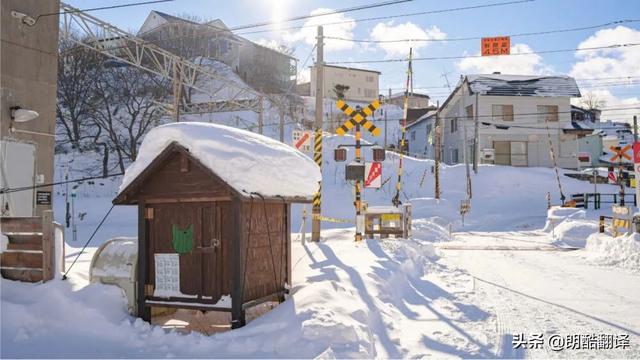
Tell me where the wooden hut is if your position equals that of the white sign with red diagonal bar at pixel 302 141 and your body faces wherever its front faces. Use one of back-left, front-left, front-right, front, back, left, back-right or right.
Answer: front

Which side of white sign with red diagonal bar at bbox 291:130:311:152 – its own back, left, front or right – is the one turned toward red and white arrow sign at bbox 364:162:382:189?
left

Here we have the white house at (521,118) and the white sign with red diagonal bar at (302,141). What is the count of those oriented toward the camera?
2

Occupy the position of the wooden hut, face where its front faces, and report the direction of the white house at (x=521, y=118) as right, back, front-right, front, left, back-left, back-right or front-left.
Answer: back

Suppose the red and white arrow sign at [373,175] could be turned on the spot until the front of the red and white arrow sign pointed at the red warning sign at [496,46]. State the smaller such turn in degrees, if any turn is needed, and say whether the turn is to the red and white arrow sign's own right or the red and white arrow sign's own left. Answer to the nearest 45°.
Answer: approximately 135° to the red and white arrow sign's own left

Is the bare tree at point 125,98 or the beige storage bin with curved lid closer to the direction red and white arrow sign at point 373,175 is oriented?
the beige storage bin with curved lid

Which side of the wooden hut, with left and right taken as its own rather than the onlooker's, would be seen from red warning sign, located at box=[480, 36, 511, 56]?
back

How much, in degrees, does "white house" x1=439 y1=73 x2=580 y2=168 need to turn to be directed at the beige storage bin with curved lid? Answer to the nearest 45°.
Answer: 0° — it already faces it

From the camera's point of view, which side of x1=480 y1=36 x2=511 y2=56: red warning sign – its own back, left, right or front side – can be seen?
front

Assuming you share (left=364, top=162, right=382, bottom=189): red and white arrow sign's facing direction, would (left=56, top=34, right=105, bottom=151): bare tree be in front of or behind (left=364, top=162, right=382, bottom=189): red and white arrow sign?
behind

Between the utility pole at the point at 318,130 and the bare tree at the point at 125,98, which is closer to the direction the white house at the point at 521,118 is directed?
the utility pole

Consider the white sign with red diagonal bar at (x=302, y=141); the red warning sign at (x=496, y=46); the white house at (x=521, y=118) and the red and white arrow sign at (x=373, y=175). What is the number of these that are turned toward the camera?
4
